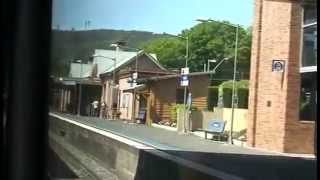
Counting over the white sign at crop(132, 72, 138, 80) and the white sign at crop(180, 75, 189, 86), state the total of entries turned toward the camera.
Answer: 2

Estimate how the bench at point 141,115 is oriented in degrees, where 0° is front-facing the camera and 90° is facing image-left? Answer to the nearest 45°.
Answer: approximately 45°

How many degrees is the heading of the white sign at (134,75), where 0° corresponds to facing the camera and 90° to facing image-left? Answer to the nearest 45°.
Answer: approximately 0°

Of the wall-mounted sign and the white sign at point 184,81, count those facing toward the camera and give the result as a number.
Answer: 2
